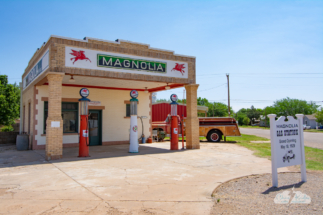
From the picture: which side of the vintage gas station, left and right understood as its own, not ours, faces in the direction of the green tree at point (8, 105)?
back

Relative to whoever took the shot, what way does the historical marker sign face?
facing the viewer and to the right of the viewer

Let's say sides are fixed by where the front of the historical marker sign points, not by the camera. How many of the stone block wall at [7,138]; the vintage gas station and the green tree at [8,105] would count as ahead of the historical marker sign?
0

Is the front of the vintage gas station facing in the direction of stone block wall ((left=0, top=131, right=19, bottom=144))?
no

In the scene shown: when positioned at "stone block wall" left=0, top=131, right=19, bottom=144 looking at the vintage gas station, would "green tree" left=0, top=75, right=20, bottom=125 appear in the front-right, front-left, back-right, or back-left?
back-left

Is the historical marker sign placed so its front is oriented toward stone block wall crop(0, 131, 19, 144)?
no

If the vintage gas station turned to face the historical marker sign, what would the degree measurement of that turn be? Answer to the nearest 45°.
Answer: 0° — it already faces it

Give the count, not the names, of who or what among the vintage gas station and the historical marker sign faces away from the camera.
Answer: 0

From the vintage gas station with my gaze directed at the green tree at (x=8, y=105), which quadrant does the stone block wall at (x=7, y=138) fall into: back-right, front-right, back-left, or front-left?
front-left

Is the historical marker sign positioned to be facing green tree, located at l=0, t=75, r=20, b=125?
no
